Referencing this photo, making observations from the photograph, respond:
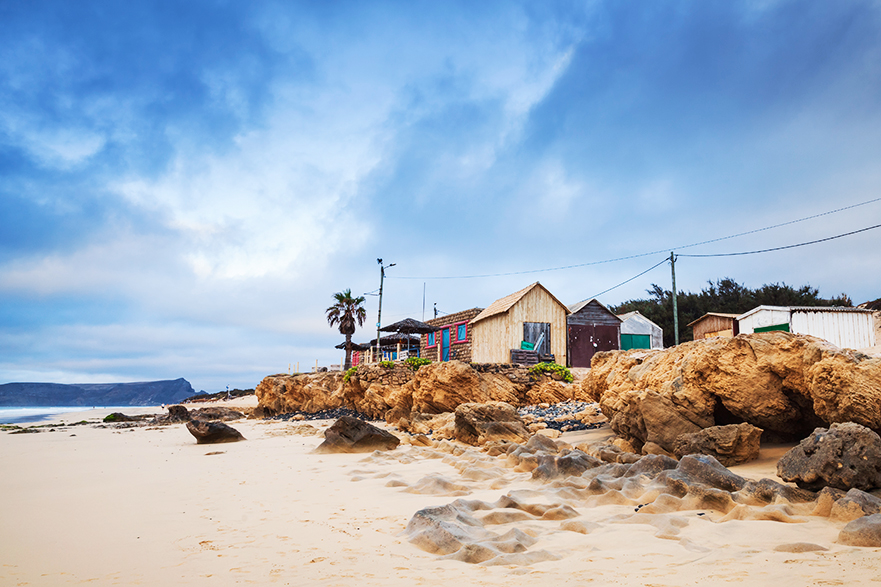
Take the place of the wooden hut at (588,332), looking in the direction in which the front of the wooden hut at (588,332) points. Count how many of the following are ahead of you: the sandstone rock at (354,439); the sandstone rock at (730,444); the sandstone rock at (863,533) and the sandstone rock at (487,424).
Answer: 4

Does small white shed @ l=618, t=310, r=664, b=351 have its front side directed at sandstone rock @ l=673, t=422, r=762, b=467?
yes

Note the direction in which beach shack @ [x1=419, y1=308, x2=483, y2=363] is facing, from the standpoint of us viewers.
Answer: facing the viewer and to the left of the viewer

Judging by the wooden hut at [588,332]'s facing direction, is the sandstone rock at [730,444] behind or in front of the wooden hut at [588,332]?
in front

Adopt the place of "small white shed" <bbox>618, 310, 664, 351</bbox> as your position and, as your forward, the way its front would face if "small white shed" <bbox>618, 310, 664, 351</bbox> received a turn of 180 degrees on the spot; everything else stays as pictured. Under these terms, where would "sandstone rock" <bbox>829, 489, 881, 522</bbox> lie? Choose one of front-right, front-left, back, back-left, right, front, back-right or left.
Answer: back

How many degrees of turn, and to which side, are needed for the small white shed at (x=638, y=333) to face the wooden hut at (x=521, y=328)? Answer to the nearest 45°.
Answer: approximately 45° to its right

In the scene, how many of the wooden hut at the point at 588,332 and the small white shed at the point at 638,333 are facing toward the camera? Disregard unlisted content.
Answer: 2

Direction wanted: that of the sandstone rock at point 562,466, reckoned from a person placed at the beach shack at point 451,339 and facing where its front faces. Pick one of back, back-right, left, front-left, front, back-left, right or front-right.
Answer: front-left

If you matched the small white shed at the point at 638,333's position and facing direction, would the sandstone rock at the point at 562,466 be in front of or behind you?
in front

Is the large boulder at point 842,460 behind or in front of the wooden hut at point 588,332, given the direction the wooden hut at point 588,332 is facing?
in front

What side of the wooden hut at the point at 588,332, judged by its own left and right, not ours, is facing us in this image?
front

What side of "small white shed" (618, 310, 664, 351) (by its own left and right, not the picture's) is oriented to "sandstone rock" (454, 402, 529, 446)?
front
